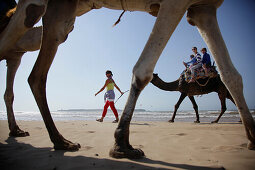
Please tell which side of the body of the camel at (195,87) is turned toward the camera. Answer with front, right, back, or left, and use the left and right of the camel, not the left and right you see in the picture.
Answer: left

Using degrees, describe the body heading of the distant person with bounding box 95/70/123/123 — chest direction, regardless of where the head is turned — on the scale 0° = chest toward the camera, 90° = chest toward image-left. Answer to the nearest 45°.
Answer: approximately 90°
